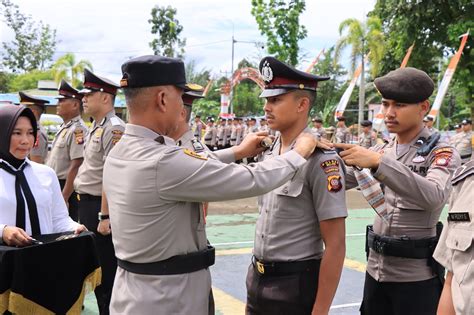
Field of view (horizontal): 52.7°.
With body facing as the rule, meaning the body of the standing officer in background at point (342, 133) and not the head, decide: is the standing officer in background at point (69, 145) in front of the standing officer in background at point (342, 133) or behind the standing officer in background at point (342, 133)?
in front

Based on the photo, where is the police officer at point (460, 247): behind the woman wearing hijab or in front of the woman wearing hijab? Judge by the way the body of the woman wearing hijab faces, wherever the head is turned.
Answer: in front

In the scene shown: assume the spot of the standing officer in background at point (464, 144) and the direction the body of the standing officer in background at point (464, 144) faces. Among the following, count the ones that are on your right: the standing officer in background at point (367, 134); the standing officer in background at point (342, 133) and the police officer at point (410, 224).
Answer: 2

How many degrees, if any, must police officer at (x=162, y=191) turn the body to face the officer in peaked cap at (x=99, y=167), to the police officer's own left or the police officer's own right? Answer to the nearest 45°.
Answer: approximately 45° to the police officer's own left
